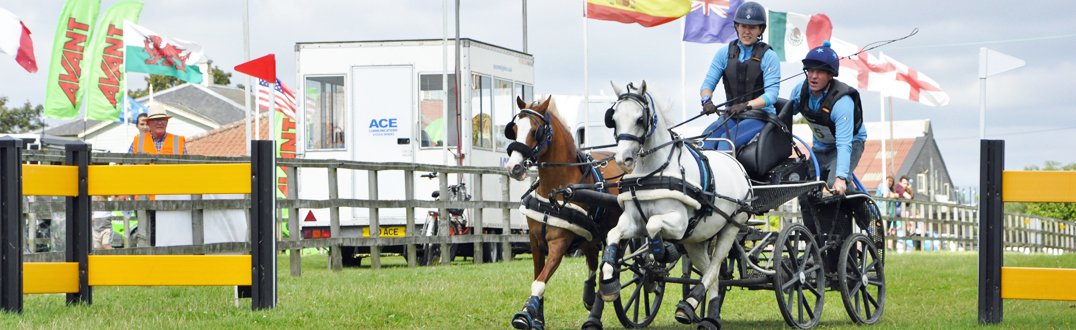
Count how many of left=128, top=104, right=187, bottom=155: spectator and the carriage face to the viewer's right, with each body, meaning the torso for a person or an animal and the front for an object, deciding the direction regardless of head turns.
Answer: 0

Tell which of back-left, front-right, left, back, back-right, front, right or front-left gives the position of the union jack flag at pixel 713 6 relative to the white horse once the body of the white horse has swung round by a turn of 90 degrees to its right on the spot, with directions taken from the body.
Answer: front-right

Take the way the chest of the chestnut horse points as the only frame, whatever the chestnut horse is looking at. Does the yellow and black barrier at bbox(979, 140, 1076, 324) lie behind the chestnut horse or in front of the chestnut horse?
behind

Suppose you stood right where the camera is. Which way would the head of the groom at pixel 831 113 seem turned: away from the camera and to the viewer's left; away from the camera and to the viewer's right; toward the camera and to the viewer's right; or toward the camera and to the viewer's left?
toward the camera and to the viewer's left

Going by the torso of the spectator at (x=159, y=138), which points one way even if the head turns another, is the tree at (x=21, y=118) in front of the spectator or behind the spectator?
behind

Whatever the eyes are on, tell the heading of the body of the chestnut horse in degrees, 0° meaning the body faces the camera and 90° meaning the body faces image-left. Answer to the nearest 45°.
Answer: approximately 45°

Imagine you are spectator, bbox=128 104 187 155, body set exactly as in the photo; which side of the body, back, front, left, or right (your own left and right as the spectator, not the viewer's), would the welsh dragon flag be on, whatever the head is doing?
back

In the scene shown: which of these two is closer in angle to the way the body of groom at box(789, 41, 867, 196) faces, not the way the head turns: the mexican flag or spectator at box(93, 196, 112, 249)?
the spectator
